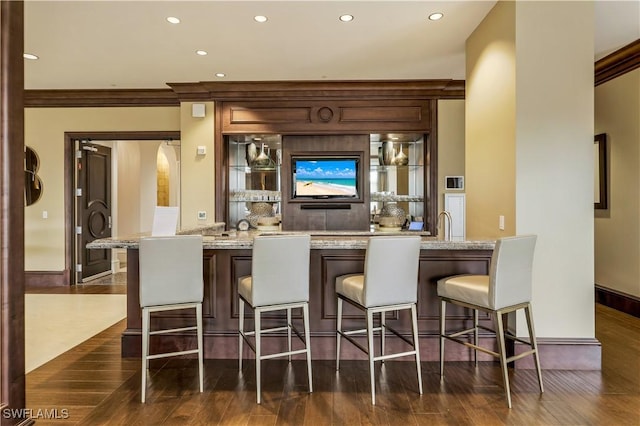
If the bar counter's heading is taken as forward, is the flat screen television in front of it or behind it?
behind

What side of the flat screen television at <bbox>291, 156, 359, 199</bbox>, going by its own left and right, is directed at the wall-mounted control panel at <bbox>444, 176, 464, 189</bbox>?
left

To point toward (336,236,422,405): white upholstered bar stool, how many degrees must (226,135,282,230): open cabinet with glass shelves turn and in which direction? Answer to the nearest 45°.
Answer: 0° — it already faces it

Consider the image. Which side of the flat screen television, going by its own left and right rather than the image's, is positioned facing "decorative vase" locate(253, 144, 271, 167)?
right

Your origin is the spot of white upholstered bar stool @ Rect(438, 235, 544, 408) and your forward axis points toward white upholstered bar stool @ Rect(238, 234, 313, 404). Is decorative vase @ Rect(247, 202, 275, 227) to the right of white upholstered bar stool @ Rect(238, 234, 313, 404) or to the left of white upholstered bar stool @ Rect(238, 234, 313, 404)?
right

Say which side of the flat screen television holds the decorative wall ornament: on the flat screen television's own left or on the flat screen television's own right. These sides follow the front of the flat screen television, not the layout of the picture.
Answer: on the flat screen television's own right

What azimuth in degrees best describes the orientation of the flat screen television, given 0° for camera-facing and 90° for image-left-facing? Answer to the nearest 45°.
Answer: approximately 0°
